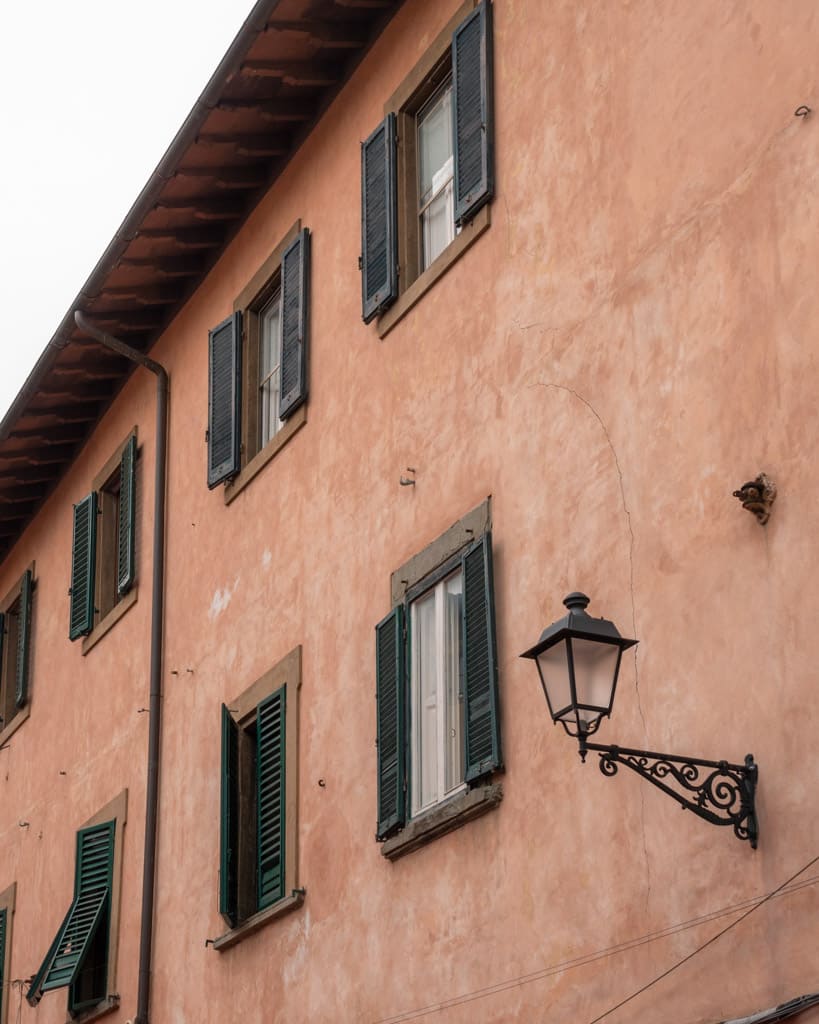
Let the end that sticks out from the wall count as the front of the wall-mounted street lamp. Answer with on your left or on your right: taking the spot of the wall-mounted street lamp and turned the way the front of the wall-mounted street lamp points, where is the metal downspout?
on your right
